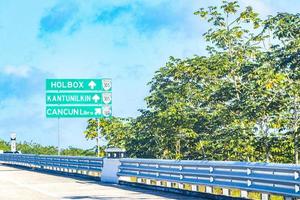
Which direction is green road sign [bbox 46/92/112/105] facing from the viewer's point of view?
toward the camera

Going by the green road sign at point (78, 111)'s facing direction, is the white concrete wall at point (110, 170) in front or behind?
in front

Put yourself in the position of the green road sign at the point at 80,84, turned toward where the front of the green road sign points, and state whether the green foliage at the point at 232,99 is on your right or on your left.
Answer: on your left

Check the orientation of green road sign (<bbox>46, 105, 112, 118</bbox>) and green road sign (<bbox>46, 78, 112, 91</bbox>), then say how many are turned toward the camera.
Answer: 2

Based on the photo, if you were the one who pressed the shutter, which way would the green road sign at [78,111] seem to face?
facing the viewer

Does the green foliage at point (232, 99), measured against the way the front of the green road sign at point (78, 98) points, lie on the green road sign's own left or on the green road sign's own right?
on the green road sign's own left

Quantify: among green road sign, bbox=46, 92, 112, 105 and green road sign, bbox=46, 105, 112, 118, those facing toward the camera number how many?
2

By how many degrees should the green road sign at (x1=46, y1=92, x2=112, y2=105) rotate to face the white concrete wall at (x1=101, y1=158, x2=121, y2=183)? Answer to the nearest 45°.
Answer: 0° — it already faces it
